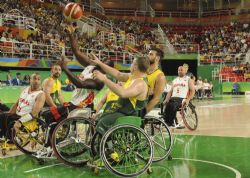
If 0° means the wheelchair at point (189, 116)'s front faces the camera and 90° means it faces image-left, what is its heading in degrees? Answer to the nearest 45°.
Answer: approximately 45°

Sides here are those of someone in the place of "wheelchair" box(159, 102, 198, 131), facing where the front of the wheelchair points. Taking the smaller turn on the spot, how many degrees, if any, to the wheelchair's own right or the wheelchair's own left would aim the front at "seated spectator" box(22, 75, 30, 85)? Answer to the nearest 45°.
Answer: approximately 90° to the wheelchair's own right

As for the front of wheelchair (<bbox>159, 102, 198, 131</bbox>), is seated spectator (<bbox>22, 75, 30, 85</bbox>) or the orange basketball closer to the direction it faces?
the orange basketball

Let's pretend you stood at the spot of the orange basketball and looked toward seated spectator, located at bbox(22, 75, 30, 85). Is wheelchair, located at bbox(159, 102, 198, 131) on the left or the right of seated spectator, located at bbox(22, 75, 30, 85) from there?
right

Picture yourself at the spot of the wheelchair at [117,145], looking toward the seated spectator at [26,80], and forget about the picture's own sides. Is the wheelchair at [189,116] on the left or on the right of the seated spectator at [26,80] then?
right

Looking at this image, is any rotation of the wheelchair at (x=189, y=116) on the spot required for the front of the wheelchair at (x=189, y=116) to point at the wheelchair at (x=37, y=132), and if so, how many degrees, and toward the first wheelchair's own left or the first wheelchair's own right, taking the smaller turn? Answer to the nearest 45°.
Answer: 0° — it already faces it

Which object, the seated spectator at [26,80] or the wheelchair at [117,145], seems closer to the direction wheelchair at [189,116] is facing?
the wheelchair

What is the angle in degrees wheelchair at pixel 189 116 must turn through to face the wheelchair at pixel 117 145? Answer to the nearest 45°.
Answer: approximately 45° to its left
